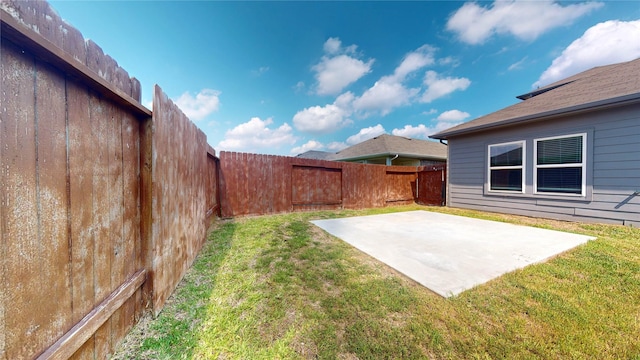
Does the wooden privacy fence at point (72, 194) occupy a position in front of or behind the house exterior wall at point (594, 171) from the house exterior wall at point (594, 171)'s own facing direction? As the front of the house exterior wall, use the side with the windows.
in front

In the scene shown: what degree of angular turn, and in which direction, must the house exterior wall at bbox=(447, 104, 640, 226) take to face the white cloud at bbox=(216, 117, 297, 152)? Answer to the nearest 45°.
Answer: approximately 45° to its right

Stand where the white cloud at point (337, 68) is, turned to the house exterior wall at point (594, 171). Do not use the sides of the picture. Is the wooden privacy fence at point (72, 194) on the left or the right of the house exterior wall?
right

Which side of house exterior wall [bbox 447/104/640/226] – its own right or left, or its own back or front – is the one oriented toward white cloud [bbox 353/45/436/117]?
right

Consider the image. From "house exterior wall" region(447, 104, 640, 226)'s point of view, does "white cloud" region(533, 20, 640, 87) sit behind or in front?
behind

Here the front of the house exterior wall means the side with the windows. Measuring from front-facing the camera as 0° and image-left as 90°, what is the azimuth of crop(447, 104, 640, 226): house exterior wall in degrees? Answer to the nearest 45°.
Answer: approximately 45°

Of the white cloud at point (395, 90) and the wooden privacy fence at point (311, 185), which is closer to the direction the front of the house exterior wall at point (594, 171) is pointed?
the wooden privacy fence

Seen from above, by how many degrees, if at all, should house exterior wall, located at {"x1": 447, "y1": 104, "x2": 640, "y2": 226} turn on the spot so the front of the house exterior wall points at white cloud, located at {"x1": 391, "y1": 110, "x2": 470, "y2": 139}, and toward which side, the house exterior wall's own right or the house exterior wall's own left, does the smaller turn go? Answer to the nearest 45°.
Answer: approximately 90° to the house exterior wall's own right

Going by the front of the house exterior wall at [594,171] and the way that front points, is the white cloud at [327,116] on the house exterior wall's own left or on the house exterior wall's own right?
on the house exterior wall's own right

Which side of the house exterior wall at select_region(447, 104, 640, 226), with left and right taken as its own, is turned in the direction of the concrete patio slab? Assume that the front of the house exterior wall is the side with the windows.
front

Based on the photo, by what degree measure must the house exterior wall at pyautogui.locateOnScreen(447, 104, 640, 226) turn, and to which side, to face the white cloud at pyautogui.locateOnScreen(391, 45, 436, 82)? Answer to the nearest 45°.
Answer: approximately 90° to its right
